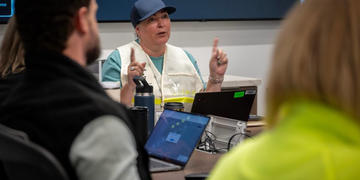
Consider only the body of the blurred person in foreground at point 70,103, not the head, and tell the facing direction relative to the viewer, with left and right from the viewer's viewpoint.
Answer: facing away from the viewer and to the right of the viewer

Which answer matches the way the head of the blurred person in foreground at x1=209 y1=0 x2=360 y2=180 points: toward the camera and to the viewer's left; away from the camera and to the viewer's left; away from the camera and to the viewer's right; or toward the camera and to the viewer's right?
away from the camera and to the viewer's left

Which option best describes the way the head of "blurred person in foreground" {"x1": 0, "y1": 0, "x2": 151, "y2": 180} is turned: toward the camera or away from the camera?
away from the camera

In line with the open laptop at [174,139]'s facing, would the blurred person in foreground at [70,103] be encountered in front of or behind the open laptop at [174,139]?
in front

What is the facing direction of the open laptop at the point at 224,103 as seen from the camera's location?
facing away from the viewer and to the right of the viewer

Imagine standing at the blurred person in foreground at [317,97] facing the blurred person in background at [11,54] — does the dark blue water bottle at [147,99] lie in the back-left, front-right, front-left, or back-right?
front-right

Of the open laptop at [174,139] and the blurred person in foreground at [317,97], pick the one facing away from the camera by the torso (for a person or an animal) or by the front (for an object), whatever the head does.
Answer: the blurred person in foreground

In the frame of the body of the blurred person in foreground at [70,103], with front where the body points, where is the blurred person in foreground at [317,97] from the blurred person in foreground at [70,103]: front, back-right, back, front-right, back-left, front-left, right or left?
right

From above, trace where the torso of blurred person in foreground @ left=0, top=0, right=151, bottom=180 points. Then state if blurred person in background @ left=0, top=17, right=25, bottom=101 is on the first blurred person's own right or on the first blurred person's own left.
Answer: on the first blurred person's own left

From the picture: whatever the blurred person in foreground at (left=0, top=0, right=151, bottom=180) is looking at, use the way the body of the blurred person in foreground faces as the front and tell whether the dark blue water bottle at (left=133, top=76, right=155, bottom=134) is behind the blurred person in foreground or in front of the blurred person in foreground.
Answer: in front

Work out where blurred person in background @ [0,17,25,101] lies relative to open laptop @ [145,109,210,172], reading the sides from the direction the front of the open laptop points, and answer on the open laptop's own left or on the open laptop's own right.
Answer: on the open laptop's own right

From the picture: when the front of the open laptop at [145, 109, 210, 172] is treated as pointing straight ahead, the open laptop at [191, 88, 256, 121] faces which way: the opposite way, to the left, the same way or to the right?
the opposite way

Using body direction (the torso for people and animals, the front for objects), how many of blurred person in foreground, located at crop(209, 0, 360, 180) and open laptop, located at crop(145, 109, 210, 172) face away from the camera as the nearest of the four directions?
1

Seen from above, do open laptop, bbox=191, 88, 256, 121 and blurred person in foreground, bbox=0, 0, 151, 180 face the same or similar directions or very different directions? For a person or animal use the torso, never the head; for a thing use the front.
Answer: same or similar directions

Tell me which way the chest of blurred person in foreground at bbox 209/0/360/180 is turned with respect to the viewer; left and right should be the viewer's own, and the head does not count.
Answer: facing away from the viewer

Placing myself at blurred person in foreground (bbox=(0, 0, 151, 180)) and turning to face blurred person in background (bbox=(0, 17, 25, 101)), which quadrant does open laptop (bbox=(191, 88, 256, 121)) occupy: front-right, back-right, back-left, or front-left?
front-right
